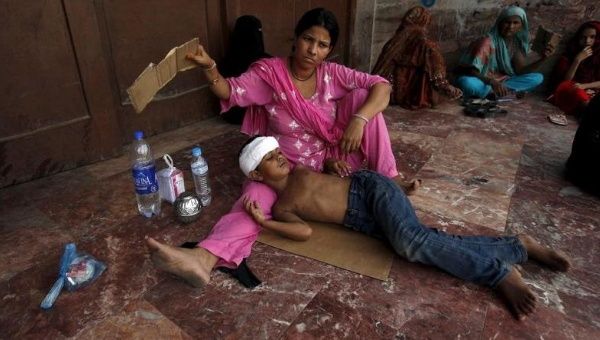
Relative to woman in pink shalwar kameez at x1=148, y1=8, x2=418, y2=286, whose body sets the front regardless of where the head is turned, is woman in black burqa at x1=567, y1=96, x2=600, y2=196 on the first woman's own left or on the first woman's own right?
on the first woman's own left

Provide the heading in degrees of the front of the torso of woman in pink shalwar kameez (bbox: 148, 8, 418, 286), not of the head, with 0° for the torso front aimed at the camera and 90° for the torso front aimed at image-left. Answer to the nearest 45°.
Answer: approximately 0°

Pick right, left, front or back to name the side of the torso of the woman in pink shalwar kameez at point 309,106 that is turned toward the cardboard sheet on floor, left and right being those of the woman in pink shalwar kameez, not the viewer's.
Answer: front

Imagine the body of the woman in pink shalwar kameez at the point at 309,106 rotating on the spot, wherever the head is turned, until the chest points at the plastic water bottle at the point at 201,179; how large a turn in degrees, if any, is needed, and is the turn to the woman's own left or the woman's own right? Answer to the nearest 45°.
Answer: approximately 90° to the woman's own right

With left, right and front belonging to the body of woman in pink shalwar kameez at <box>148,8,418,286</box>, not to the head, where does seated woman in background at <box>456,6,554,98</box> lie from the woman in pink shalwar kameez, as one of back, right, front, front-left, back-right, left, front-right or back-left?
back-left

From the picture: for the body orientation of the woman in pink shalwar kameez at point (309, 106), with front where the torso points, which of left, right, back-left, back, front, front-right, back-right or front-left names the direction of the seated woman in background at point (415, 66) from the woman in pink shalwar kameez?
back-left

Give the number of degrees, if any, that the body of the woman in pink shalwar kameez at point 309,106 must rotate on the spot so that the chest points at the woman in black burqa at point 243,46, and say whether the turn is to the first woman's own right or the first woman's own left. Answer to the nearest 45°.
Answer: approximately 180°

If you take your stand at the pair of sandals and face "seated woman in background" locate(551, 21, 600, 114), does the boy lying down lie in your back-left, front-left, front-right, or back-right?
back-right

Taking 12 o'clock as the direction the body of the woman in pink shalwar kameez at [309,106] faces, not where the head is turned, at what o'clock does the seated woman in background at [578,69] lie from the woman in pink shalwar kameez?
The seated woman in background is roughly at 8 o'clock from the woman in pink shalwar kameez.

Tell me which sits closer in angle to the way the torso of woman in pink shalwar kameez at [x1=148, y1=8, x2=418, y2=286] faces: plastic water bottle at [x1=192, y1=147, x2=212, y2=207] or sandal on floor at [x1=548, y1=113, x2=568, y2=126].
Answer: the plastic water bottle

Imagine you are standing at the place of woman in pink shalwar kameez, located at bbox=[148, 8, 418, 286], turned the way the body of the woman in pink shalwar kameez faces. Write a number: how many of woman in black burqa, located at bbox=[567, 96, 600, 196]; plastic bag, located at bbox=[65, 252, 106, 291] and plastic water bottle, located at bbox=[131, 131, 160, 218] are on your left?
1

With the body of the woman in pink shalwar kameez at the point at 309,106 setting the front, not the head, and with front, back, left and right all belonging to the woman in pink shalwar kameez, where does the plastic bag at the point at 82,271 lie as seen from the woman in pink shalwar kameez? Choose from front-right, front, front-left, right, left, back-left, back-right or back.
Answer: front-right
